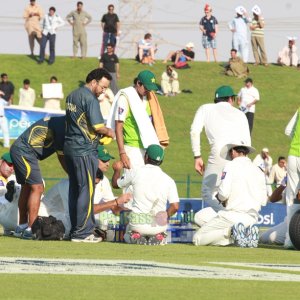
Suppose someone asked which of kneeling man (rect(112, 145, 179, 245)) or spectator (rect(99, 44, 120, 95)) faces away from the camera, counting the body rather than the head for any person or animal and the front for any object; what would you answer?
the kneeling man

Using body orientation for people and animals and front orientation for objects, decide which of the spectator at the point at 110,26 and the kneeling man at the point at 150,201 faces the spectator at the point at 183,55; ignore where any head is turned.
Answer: the kneeling man

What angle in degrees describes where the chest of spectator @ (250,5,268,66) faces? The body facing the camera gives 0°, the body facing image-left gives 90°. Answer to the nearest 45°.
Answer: approximately 0°

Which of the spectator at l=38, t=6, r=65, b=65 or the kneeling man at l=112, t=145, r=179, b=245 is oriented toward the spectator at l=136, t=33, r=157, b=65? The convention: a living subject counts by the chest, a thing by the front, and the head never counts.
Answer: the kneeling man

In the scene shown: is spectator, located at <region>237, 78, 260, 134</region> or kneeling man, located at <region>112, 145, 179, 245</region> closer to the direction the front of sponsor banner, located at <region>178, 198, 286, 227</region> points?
the kneeling man

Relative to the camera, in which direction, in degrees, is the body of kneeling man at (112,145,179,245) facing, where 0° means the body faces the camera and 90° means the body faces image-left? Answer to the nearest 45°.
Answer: approximately 180°
